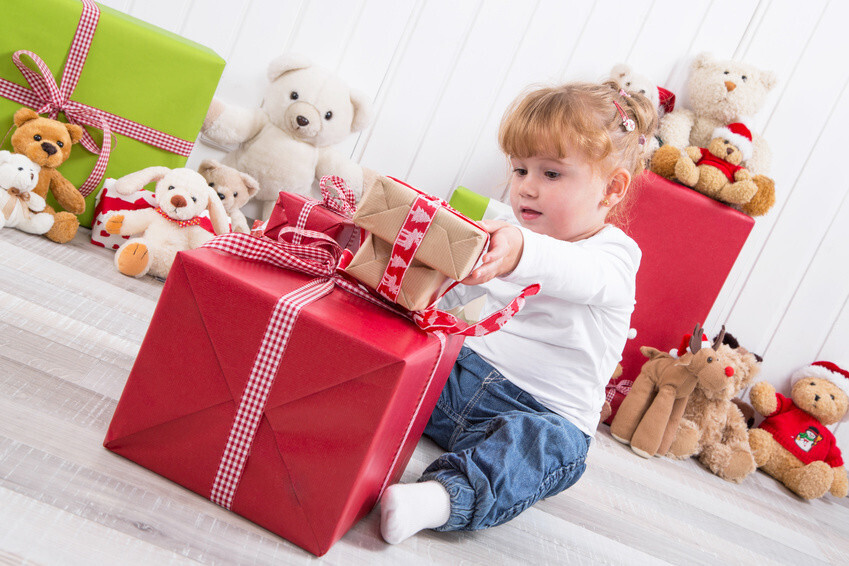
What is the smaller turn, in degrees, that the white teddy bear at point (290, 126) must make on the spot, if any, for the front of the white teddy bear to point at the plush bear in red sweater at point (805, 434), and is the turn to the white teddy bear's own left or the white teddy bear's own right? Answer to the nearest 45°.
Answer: approximately 90° to the white teddy bear's own left

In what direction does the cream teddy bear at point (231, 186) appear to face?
toward the camera

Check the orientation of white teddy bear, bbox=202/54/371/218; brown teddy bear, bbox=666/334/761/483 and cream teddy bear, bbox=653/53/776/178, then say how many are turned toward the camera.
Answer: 3

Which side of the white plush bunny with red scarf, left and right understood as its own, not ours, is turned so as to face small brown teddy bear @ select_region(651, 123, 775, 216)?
left

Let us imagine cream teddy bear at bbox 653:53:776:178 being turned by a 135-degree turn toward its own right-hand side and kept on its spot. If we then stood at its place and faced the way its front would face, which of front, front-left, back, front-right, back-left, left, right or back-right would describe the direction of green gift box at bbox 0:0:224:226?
left

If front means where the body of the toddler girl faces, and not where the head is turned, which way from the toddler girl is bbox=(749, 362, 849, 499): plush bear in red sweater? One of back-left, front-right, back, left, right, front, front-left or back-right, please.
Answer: back

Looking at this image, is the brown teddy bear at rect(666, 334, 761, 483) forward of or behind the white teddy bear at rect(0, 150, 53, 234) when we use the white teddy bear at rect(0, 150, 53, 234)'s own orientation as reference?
forward

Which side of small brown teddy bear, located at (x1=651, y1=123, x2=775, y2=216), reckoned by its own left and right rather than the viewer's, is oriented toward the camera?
front

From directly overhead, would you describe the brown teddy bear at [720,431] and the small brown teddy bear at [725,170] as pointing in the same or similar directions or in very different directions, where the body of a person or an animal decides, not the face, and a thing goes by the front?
same or similar directions

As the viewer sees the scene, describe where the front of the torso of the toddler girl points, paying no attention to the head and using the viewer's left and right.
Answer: facing the viewer and to the left of the viewer

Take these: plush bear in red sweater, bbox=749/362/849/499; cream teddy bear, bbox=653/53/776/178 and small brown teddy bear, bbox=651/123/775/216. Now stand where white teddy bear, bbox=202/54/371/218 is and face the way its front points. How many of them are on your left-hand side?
3

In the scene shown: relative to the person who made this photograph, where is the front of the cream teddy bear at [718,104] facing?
facing the viewer

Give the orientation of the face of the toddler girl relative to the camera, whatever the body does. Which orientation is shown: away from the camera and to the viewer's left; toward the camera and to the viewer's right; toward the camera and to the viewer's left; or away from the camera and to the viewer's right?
toward the camera and to the viewer's left

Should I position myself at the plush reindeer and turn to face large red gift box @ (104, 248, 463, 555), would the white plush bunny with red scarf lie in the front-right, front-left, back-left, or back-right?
front-right
